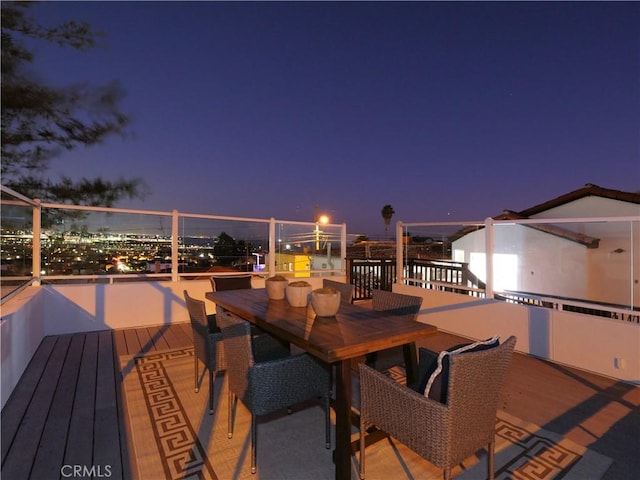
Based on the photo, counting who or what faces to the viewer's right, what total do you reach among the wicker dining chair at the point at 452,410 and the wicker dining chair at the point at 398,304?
0

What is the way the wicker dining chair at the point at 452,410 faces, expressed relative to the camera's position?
facing away from the viewer and to the left of the viewer

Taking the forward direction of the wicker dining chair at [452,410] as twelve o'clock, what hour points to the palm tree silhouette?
The palm tree silhouette is roughly at 1 o'clock from the wicker dining chair.

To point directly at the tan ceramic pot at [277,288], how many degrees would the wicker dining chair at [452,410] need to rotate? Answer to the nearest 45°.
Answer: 0° — it already faces it

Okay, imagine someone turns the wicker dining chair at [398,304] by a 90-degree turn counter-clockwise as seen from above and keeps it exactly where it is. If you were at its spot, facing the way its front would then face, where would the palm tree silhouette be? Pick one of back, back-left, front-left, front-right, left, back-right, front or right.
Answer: back-left

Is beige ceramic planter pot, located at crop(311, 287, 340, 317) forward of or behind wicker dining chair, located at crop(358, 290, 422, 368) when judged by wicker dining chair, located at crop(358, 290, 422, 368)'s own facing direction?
forward

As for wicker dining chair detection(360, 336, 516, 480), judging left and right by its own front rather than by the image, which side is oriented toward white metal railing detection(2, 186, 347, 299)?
front

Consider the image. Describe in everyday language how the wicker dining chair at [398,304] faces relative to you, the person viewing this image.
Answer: facing the viewer and to the left of the viewer

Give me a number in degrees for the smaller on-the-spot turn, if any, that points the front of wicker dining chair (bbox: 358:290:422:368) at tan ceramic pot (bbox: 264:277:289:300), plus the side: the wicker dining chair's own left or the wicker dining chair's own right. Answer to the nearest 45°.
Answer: approximately 45° to the wicker dining chair's own right

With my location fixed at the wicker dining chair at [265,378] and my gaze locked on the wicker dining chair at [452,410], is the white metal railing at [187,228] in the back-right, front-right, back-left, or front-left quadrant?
back-left

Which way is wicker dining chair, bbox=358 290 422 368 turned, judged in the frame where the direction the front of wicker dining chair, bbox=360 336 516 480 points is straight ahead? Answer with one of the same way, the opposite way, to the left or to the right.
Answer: to the left
